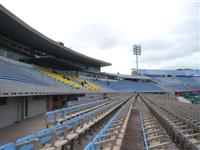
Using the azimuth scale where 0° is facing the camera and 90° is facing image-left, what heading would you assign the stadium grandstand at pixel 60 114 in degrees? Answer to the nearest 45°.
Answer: approximately 270°
